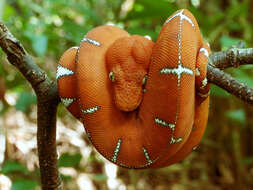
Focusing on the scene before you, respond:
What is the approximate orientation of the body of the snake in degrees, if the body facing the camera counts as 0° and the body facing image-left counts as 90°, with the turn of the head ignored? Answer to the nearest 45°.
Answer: approximately 0°

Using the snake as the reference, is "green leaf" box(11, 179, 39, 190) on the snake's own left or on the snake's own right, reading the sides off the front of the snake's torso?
on the snake's own right

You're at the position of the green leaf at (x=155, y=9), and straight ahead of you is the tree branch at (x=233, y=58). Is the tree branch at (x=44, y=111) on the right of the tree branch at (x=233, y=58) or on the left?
right
